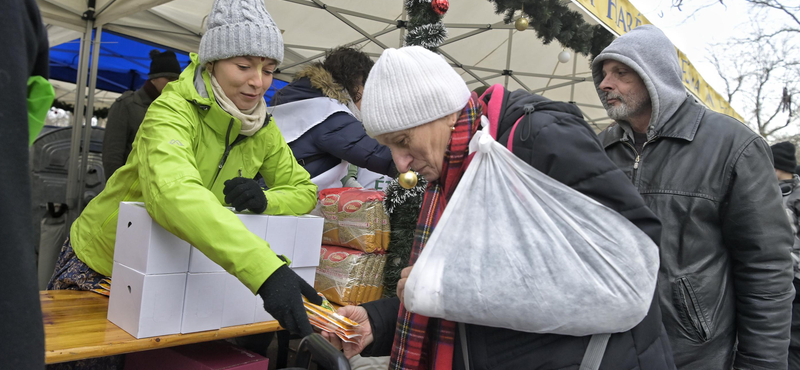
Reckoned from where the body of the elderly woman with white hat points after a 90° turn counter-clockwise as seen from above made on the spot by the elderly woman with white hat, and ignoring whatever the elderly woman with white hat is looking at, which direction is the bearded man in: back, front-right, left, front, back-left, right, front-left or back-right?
back-left

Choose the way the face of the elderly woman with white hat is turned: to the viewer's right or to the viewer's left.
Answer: to the viewer's left

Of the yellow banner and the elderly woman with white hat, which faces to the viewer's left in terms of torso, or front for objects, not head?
the elderly woman with white hat

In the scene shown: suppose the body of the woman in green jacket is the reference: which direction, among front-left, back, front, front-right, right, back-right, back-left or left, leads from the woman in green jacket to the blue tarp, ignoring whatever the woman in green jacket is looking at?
back-left

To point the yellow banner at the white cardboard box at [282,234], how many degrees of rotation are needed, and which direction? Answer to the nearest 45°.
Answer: approximately 45° to its right

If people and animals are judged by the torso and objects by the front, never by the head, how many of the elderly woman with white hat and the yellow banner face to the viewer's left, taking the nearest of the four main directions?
1

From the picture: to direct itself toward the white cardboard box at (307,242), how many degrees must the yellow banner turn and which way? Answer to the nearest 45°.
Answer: approximately 45° to its right

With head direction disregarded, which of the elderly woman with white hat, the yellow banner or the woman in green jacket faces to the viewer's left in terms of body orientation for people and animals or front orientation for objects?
the elderly woman with white hat

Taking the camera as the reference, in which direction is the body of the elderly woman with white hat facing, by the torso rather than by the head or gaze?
to the viewer's left
